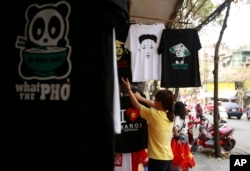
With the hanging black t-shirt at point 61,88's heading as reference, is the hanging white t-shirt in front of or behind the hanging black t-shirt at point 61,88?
behind

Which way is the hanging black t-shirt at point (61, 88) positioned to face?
toward the camera

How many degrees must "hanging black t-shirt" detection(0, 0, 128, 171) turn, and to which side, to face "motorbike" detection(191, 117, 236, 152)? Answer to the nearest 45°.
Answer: approximately 135° to its left

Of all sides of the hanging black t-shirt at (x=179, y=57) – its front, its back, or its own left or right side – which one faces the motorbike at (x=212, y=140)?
back

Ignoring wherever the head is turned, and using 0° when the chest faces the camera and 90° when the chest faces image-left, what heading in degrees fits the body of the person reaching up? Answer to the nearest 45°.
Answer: approximately 135°

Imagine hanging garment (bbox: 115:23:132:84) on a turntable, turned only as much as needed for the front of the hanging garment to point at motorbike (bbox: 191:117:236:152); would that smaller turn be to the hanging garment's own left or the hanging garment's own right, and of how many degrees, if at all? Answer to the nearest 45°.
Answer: approximately 135° to the hanging garment's own left

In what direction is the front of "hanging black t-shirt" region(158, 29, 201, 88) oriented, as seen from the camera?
facing the viewer

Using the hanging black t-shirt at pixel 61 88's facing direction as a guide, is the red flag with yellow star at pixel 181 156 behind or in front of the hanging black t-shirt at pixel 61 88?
behind

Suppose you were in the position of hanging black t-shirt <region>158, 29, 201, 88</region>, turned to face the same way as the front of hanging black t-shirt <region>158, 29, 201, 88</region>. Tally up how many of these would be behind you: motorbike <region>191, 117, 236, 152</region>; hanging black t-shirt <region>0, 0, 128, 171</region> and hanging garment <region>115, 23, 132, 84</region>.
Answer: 1
